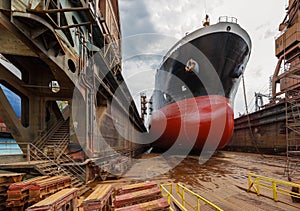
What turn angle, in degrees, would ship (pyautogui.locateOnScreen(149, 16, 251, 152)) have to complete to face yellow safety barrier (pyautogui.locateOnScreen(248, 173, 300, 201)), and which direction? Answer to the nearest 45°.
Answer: approximately 45° to its right

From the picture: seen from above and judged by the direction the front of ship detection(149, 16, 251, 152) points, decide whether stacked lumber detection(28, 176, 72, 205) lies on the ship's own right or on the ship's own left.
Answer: on the ship's own right

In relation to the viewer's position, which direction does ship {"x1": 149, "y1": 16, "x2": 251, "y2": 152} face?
facing the viewer and to the right of the viewer

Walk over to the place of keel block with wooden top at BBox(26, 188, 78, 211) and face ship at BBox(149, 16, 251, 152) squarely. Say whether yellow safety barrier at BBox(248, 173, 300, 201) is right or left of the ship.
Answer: right

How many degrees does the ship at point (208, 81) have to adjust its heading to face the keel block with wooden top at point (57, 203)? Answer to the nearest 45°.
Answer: approximately 45° to its right

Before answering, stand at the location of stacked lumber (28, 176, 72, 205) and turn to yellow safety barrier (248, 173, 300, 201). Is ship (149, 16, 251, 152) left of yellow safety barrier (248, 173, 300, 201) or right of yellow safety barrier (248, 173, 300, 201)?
left

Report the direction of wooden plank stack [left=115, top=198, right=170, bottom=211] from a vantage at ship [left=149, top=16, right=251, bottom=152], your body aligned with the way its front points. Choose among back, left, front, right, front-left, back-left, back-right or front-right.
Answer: front-right

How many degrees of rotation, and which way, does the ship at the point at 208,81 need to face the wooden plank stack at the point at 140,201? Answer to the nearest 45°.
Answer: approximately 45° to its right

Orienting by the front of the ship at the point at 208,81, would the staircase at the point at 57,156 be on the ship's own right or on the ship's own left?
on the ship's own right

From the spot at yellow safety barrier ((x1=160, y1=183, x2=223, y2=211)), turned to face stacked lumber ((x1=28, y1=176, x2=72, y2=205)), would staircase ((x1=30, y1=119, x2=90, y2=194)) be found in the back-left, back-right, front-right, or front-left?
front-right
